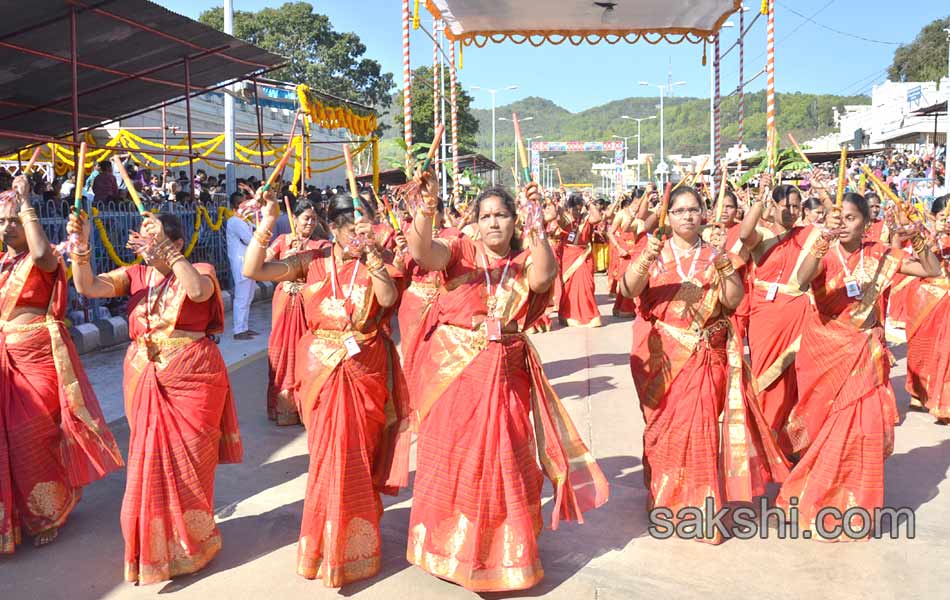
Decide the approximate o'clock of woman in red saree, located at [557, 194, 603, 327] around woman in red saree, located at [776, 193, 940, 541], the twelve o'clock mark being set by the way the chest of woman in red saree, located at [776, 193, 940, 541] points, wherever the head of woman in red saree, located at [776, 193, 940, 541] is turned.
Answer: woman in red saree, located at [557, 194, 603, 327] is roughly at 5 o'clock from woman in red saree, located at [776, 193, 940, 541].

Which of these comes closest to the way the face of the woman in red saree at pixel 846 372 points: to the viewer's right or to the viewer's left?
to the viewer's left

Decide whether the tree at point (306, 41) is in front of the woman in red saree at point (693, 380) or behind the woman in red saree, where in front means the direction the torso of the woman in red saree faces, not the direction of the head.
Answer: behind

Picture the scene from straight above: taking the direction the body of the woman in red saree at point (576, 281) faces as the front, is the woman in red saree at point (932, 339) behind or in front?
in front

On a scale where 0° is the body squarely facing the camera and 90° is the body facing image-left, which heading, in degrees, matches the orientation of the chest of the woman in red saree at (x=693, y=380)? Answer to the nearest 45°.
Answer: approximately 0°

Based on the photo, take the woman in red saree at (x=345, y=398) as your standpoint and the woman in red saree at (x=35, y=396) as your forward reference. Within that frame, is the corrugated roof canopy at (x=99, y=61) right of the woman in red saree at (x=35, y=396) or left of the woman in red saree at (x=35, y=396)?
right

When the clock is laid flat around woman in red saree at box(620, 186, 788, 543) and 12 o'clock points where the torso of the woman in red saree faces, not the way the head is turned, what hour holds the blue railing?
The blue railing is roughly at 4 o'clock from the woman in red saree.

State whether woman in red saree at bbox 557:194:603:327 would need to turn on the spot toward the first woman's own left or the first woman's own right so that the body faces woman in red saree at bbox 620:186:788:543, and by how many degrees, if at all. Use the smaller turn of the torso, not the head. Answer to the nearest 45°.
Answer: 0° — they already face them

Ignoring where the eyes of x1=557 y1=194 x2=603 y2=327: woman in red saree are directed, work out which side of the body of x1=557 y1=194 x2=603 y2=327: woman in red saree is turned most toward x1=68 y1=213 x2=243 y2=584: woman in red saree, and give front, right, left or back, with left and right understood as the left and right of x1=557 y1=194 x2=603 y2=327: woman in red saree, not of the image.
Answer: front
